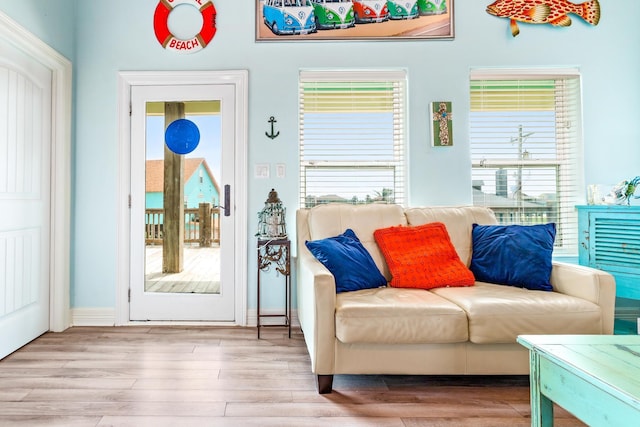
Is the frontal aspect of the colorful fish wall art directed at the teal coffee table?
yes

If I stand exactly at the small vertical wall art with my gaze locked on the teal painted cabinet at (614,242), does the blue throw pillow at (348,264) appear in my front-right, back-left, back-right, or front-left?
back-right

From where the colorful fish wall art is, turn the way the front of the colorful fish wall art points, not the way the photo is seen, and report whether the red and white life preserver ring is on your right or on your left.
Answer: on your right

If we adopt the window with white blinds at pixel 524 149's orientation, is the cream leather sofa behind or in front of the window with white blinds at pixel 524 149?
in front

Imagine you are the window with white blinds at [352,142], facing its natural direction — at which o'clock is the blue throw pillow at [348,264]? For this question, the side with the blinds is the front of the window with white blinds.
The blue throw pillow is roughly at 12 o'clock from the window with white blinds.

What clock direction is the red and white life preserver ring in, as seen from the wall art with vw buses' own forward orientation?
The red and white life preserver ring is roughly at 3 o'clock from the wall art with vw buses.

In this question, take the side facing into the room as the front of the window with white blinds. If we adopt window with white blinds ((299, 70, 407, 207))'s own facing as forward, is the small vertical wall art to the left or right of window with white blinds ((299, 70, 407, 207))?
on its left

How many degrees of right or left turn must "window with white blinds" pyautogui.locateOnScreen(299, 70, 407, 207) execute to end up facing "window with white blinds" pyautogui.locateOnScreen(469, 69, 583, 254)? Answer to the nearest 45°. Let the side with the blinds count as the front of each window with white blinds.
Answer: approximately 90° to its left
